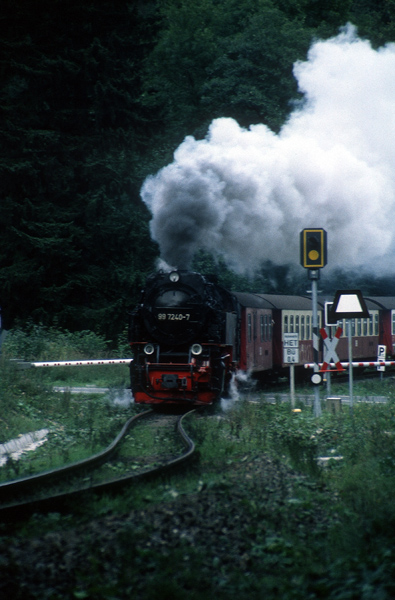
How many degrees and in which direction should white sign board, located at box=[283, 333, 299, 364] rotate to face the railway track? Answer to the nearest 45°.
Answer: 0° — it already faces it

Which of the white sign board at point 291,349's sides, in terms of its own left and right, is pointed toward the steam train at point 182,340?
right

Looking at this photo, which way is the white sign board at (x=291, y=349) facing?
toward the camera

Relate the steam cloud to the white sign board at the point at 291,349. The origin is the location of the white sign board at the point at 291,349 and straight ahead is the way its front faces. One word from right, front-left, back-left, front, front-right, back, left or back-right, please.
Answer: back

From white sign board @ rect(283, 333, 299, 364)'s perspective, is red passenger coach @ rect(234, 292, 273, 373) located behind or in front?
behind

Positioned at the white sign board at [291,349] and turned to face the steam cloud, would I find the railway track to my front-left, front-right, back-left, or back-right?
back-left
